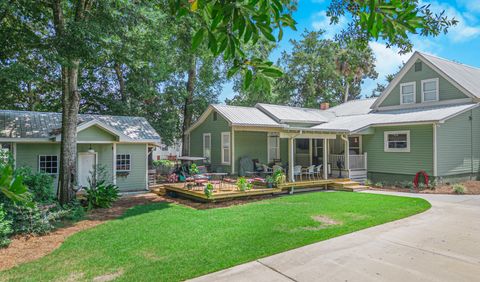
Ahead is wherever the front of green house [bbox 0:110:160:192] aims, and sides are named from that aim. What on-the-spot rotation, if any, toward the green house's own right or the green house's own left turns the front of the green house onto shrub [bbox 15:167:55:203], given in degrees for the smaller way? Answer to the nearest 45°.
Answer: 0° — it already faces it

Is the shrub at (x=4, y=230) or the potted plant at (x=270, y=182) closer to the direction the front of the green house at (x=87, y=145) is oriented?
the shrub

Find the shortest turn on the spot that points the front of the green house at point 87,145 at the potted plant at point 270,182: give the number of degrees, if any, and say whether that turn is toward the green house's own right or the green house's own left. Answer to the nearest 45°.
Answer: approximately 45° to the green house's own left

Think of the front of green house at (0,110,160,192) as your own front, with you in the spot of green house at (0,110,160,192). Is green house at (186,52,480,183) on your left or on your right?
on your left

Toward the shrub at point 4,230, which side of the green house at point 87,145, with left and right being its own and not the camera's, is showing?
front

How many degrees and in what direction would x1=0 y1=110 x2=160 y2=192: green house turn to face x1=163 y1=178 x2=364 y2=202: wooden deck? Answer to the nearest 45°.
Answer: approximately 45° to its left

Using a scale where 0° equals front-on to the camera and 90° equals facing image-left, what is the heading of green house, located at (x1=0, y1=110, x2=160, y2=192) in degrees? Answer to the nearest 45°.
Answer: approximately 0°

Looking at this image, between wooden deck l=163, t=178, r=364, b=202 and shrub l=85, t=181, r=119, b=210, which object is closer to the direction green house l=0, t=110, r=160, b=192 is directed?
the shrub

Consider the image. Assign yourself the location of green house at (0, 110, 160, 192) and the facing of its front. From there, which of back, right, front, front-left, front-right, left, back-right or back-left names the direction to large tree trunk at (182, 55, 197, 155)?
back-left

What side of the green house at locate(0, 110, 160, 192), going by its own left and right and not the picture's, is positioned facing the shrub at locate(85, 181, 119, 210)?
front
